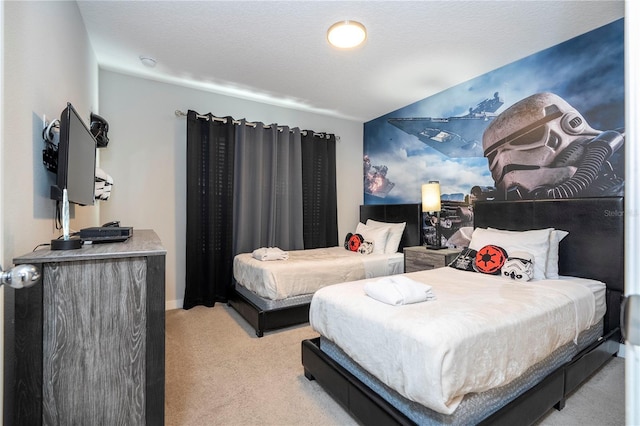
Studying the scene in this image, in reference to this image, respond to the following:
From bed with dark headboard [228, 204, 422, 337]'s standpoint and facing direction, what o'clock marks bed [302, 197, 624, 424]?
The bed is roughly at 9 o'clock from the bed with dark headboard.

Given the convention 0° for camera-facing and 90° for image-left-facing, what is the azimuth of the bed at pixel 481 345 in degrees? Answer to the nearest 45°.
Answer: approximately 45°

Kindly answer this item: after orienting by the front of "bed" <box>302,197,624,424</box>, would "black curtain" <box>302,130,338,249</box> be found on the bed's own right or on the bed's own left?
on the bed's own right

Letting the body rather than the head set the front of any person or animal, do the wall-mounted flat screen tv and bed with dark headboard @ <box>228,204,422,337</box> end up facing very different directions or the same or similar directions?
very different directions

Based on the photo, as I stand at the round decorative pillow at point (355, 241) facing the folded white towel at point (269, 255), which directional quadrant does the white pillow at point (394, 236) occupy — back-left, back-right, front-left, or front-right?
back-left

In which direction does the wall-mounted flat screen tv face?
to the viewer's right

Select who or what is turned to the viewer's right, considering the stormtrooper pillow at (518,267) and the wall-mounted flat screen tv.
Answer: the wall-mounted flat screen tv
